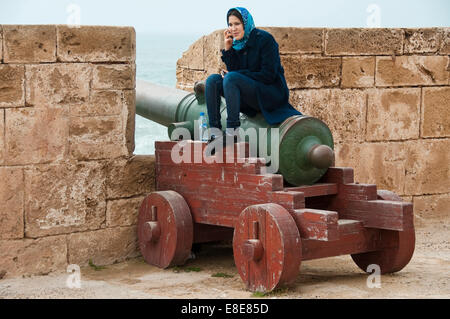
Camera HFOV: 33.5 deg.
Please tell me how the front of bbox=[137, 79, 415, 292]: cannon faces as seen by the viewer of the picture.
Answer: facing away from the viewer and to the left of the viewer
